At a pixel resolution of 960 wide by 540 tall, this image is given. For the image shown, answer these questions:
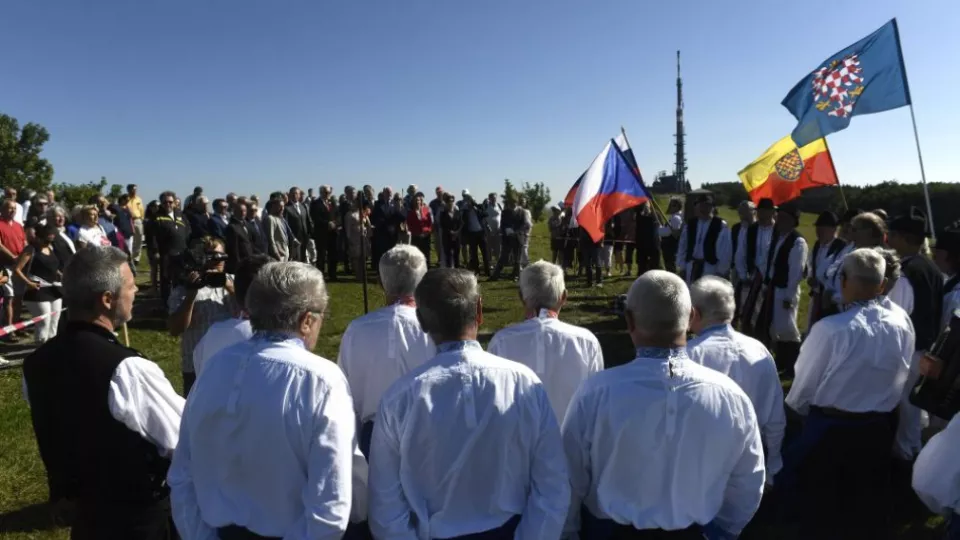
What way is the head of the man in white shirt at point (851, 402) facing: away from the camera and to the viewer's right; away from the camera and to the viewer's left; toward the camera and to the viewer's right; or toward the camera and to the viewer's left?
away from the camera and to the viewer's left

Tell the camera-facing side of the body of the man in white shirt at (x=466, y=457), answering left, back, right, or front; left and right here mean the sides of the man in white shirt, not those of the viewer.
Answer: back

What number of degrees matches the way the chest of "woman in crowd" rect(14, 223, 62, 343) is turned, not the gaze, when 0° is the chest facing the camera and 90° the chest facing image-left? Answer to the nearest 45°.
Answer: approximately 315°

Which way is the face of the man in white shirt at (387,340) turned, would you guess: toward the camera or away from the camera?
away from the camera

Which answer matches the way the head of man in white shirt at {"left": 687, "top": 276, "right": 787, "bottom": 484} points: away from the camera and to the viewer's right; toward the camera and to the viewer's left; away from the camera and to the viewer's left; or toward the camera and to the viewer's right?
away from the camera and to the viewer's left

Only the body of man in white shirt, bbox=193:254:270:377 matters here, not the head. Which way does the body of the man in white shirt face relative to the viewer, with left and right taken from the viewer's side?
facing away from the viewer and to the right of the viewer

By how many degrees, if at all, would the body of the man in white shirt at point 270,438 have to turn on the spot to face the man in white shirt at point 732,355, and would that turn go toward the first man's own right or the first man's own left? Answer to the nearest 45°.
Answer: approximately 45° to the first man's own right

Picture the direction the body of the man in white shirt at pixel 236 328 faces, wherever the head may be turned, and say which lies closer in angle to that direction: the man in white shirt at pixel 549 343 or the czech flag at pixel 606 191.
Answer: the czech flag

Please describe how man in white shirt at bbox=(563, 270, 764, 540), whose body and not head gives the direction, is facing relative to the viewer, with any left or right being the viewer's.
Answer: facing away from the viewer

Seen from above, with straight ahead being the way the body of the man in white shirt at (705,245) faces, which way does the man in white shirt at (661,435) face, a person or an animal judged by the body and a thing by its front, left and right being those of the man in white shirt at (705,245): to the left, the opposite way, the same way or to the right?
the opposite way

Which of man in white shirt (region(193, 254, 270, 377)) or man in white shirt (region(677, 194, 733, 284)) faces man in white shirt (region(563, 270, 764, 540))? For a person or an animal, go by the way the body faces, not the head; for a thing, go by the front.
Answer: man in white shirt (region(677, 194, 733, 284))

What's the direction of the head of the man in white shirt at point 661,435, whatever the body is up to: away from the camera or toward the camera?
away from the camera

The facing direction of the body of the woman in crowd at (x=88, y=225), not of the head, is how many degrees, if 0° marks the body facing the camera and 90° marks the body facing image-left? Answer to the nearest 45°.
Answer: approximately 315°

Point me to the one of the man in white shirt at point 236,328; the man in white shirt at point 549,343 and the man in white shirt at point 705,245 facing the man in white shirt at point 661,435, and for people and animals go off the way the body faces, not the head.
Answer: the man in white shirt at point 705,245

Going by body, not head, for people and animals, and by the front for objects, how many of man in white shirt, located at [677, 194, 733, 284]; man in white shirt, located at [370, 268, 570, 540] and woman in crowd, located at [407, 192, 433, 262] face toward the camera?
2
